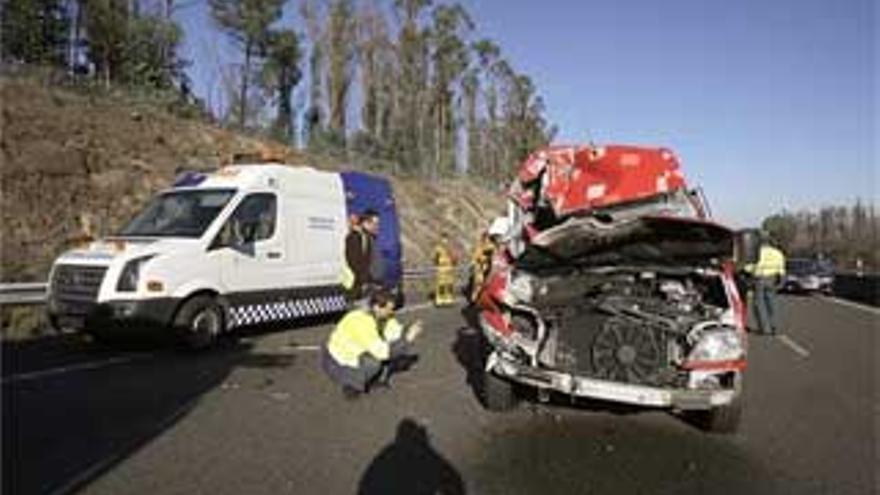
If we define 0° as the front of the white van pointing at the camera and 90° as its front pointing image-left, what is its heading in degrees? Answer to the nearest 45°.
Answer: approximately 45°

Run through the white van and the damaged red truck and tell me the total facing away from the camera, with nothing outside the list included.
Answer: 0

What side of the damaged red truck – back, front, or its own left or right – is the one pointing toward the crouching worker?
right

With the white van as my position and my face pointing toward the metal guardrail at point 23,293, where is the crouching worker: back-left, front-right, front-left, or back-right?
back-left

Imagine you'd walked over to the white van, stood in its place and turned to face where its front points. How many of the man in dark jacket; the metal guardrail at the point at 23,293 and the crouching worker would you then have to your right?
1

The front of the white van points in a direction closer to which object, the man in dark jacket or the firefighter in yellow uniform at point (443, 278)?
the man in dark jacket

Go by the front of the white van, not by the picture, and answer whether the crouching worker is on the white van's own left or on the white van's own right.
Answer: on the white van's own left

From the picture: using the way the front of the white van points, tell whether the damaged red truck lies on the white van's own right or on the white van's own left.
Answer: on the white van's own left

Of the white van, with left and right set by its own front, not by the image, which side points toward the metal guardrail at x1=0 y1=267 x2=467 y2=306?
right

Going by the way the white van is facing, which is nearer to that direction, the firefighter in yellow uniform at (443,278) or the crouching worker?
the crouching worker

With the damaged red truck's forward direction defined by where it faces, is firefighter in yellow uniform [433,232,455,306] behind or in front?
behind
